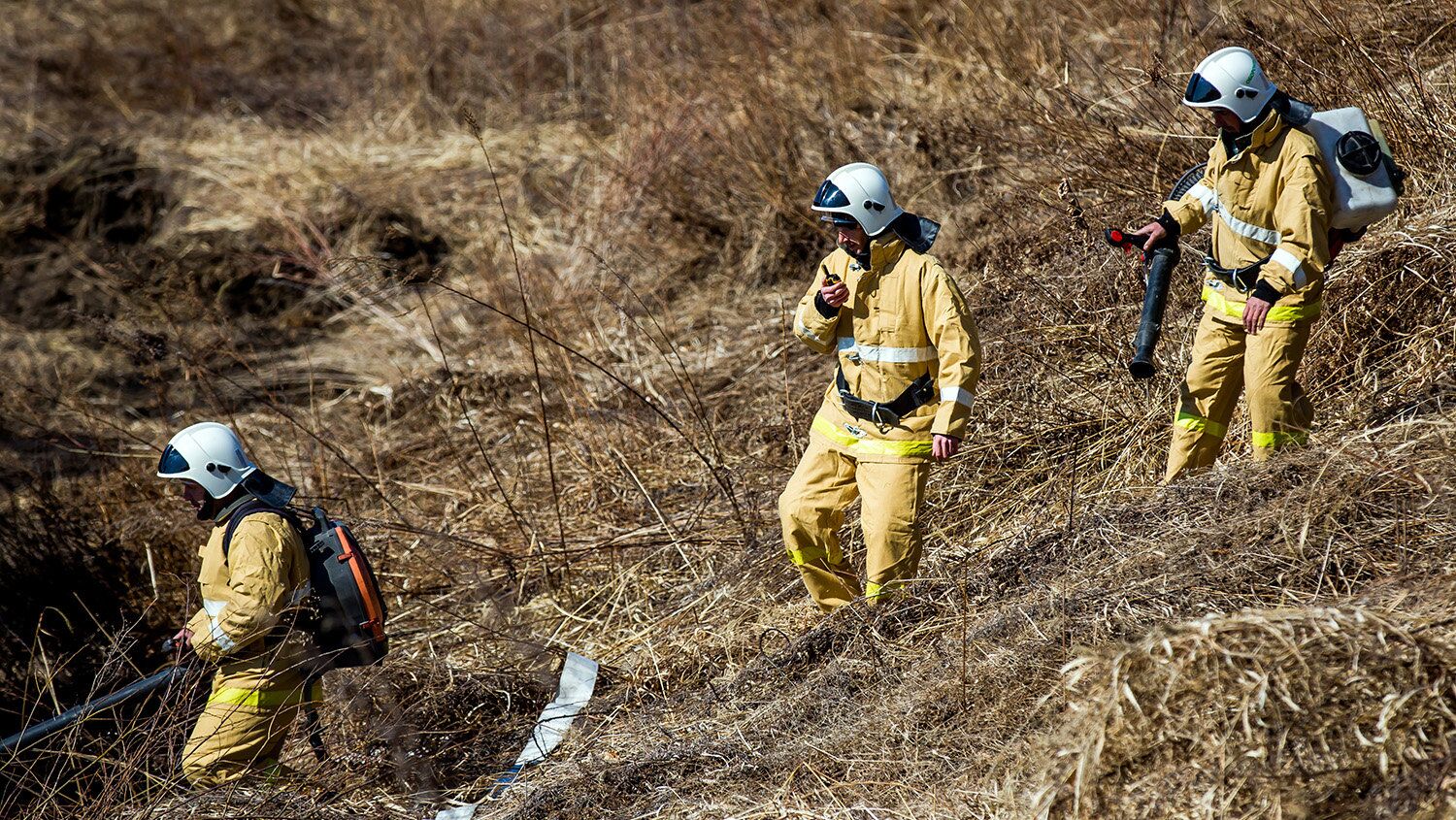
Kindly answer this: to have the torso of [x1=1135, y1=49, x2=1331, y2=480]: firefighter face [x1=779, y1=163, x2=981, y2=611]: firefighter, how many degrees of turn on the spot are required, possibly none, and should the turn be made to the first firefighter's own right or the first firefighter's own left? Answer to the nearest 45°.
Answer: approximately 45° to the first firefighter's own right

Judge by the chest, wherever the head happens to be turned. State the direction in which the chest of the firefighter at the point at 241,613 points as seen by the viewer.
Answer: to the viewer's left

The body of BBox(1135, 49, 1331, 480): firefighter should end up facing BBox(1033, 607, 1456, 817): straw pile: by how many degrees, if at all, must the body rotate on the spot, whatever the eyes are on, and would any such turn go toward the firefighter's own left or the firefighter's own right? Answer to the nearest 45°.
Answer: approximately 45° to the firefighter's own left

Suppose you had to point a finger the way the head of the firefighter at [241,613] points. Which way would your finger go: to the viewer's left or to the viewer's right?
to the viewer's left

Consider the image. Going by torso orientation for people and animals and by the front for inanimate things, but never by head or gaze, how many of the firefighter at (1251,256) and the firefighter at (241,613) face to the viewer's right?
0

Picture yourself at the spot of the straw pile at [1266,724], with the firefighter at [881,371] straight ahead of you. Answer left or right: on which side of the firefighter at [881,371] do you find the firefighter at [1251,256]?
right

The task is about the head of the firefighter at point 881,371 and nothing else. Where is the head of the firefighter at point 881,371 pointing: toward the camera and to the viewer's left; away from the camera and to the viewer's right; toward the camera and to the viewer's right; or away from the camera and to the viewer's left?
toward the camera and to the viewer's left

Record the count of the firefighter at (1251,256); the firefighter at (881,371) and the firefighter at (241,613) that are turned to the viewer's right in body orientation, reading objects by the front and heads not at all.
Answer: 0

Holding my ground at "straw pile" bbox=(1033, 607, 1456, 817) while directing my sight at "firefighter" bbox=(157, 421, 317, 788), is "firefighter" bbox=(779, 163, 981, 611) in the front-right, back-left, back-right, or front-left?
front-right

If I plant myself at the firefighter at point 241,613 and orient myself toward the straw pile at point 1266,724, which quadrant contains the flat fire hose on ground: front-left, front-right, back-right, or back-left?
front-left

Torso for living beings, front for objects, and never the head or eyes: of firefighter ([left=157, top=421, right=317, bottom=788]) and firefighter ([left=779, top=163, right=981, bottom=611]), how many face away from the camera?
0

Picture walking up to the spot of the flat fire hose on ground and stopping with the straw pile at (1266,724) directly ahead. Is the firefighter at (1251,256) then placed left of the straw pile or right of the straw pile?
left

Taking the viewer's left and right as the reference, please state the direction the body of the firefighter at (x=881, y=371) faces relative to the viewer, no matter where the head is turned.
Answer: facing the viewer and to the left of the viewer

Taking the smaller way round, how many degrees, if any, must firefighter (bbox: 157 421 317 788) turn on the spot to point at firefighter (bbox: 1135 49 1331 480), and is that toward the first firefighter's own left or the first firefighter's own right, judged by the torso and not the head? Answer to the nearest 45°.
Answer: approximately 180°
